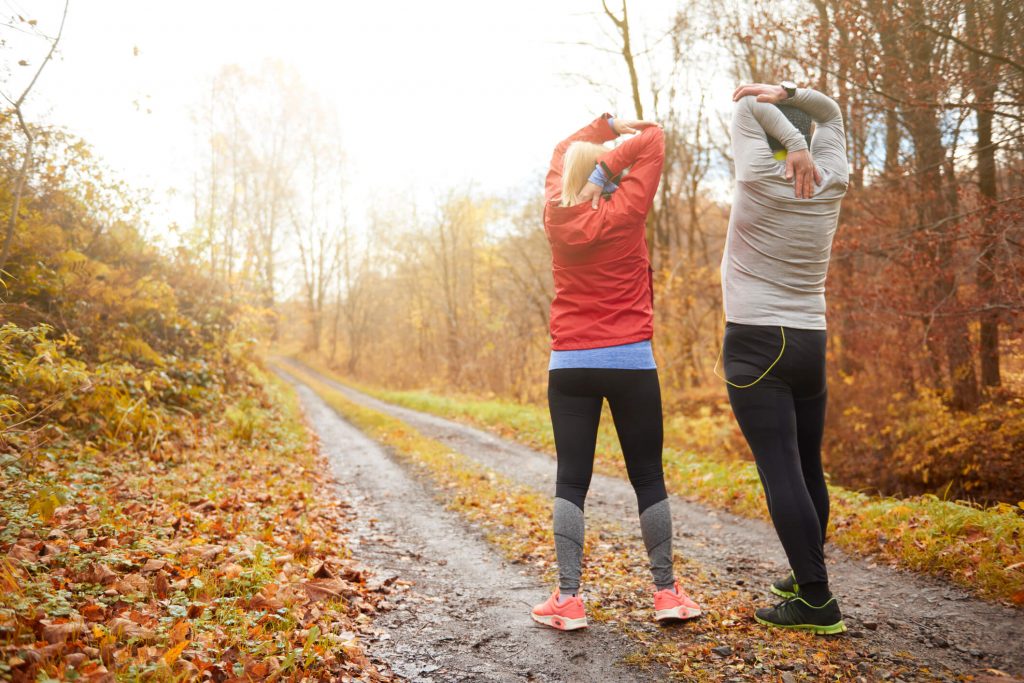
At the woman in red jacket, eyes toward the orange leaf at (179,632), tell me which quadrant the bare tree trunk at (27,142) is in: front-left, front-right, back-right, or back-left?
front-right

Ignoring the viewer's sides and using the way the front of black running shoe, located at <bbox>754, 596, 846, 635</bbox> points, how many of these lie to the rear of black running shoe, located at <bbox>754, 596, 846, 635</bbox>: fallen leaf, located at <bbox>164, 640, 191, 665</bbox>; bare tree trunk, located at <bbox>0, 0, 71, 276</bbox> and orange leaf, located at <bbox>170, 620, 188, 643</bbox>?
0

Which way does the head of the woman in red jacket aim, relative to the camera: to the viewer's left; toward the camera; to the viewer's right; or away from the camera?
away from the camera

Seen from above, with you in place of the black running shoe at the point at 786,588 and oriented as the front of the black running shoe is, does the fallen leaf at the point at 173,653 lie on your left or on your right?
on your left

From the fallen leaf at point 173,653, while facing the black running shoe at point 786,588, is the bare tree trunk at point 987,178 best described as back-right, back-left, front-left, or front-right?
front-left

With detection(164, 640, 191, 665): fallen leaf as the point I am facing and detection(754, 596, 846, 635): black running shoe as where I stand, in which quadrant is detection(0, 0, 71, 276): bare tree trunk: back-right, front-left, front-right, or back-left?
front-right

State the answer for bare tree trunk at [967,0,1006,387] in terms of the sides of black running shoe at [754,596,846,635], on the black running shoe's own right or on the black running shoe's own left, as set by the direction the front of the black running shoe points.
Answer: on the black running shoe's own right

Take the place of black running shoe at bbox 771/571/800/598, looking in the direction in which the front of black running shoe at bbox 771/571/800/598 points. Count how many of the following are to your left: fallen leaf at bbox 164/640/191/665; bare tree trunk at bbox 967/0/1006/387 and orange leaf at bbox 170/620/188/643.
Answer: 2

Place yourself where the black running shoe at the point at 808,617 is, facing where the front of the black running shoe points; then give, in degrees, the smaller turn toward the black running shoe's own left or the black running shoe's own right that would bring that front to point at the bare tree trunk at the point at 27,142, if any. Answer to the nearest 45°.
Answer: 0° — it already faces it

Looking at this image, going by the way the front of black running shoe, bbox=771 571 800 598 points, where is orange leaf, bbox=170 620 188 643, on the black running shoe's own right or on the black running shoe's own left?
on the black running shoe's own left

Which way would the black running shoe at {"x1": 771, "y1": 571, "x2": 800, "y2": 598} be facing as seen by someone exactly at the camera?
facing away from the viewer and to the left of the viewer

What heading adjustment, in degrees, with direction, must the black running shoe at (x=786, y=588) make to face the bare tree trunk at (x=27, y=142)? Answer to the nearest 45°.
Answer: approximately 45° to its left
